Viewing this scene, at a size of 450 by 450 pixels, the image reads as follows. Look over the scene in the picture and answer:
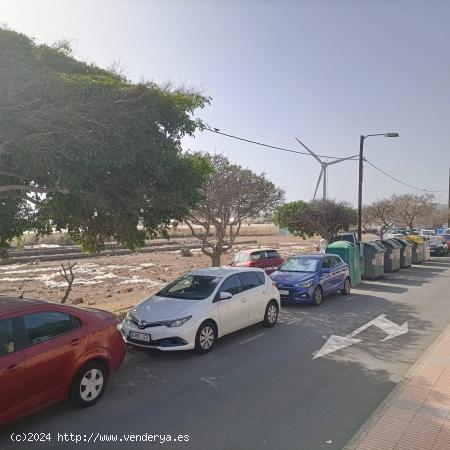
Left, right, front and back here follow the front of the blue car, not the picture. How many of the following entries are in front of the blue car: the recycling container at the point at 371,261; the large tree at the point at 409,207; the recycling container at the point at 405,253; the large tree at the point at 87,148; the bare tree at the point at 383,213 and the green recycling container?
1

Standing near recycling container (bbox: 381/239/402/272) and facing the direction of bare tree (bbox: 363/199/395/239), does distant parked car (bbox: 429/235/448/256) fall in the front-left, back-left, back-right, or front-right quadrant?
front-right

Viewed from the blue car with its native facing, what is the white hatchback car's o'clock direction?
The white hatchback car is roughly at 11 o'clock from the blue car.

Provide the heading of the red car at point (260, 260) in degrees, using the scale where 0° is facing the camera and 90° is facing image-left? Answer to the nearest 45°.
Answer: approximately 45°

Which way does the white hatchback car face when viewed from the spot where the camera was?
facing the viewer and to the left of the viewer

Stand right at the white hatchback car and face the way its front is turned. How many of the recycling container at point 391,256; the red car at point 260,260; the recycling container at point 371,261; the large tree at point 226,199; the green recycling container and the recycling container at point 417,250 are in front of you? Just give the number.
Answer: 0

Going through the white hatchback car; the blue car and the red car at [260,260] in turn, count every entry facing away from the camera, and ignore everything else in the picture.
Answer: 0

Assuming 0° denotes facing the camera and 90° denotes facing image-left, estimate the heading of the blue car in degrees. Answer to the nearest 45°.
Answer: approximately 45°

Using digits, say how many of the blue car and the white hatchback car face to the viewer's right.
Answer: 0

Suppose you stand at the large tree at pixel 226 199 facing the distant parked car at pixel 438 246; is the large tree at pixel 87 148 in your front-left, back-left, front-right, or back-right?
back-right

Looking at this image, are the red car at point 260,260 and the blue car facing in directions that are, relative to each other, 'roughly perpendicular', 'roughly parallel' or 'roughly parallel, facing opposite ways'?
roughly parallel

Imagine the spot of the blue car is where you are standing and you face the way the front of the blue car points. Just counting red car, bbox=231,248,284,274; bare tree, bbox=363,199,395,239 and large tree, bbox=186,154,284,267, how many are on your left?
0

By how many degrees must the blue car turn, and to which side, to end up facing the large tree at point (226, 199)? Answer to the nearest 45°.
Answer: approximately 90° to its right

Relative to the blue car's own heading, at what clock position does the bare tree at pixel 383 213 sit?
The bare tree is roughly at 5 o'clock from the blue car.

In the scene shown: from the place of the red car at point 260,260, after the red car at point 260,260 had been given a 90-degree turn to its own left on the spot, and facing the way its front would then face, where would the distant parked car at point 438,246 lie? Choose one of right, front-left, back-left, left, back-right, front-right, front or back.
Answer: left

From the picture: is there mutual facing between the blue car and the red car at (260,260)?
no

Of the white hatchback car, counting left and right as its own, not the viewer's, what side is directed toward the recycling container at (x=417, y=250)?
back

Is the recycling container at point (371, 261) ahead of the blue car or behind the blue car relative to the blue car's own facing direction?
behind

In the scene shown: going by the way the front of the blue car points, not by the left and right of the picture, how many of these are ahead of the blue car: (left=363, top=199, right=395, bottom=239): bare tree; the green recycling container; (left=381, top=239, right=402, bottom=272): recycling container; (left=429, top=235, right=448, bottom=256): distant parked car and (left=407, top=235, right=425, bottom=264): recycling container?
0

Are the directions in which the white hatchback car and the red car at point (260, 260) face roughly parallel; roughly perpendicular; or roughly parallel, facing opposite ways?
roughly parallel
